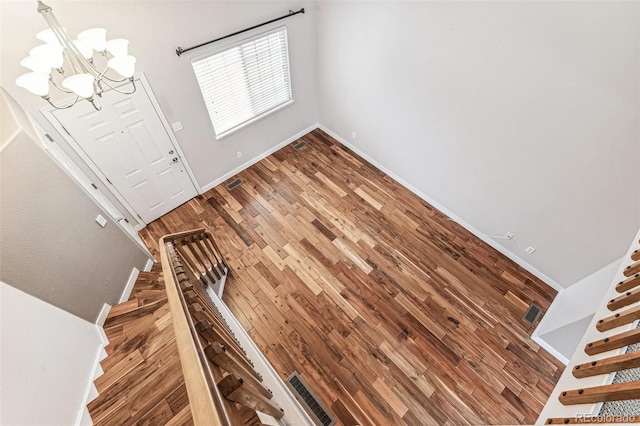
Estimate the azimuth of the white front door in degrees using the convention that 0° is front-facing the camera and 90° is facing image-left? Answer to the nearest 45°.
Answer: approximately 0°

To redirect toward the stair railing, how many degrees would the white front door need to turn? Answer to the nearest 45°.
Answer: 0° — it already faces it

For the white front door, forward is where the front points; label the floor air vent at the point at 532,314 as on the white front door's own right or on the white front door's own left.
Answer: on the white front door's own left
